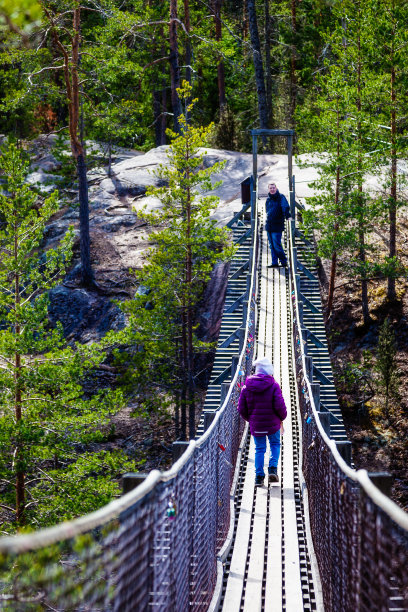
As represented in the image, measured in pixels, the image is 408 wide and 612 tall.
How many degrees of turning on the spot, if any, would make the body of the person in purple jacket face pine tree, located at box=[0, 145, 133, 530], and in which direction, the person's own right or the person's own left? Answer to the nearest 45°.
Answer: approximately 45° to the person's own left

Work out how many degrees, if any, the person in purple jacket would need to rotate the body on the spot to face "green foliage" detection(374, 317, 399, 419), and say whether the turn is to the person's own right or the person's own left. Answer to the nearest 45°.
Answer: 0° — they already face it

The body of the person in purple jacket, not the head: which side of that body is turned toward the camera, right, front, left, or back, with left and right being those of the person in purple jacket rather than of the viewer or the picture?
back

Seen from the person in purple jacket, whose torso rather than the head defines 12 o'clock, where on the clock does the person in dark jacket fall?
The person in dark jacket is roughly at 12 o'clock from the person in purple jacket.
